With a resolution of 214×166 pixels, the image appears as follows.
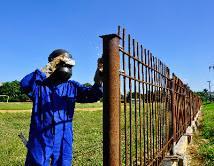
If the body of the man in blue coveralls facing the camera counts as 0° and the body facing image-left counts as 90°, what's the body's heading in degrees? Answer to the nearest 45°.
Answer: approximately 315°

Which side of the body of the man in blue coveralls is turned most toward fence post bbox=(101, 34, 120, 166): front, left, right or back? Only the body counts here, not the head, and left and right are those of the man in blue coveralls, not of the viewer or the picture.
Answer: left
